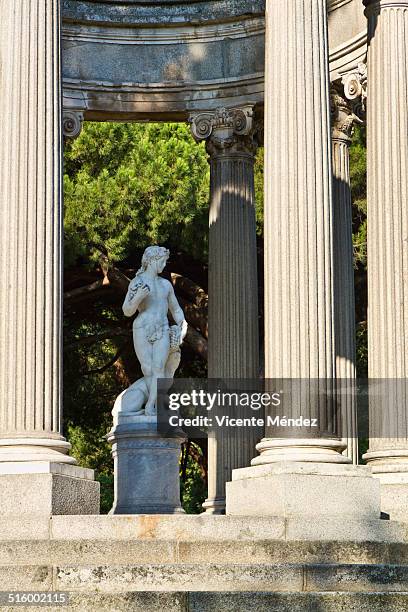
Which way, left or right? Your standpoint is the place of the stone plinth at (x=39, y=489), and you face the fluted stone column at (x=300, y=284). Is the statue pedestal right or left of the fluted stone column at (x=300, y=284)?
left

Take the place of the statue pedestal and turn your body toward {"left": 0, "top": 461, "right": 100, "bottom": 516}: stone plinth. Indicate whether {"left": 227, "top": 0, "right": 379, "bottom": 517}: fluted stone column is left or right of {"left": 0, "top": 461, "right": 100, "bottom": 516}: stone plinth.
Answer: left

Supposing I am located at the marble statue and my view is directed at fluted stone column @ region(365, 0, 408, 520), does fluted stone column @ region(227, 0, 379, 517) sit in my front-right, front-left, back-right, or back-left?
front-right

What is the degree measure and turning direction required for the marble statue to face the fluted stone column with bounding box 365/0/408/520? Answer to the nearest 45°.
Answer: approximately 90° to its left

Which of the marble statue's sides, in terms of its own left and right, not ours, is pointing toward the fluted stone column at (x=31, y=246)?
front

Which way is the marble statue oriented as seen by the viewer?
toward the camera

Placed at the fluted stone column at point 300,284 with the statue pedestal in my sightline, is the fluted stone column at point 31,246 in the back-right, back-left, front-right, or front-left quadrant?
front-left

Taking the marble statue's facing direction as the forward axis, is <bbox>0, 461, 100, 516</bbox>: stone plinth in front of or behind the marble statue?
in front

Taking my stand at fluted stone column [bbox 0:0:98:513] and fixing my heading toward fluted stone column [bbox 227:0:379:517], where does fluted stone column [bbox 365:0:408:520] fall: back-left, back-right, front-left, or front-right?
front-left

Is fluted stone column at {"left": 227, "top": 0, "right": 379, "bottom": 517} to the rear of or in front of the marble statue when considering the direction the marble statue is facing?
in front
